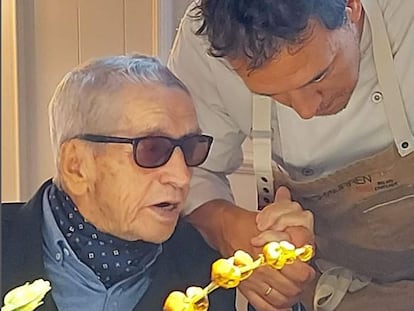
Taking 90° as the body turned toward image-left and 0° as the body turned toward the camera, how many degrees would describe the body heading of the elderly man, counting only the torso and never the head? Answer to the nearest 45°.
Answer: approximately 315°

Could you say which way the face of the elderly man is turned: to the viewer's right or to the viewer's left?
to the viewer's right
